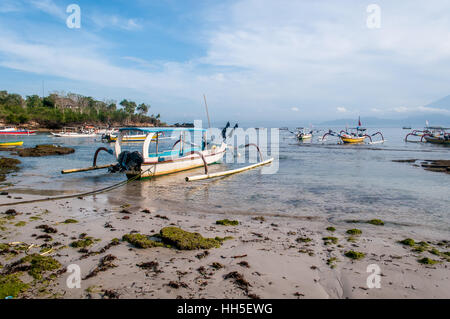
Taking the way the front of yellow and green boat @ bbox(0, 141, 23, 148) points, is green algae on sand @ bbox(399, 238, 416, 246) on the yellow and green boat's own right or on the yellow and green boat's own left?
on the yellow and green boat's own right

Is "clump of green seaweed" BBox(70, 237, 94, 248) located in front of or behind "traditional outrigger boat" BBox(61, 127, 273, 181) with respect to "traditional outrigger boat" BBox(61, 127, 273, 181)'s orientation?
behind

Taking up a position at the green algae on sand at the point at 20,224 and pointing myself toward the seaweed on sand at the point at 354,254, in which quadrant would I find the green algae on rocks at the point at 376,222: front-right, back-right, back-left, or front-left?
front-left

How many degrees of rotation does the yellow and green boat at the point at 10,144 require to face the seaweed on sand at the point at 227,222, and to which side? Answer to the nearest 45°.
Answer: approximately 90° to its right

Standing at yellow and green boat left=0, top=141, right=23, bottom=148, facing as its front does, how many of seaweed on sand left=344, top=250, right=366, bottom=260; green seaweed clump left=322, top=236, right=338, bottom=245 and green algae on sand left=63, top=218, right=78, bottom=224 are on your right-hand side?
3

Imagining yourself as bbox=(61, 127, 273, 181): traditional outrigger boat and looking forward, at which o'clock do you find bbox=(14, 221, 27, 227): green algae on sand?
The green algae on sand is roughly at 5 o'clock from the traditional outrigger boat.

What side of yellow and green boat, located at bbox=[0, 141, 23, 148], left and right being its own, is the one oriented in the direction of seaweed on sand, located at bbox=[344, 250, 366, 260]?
right

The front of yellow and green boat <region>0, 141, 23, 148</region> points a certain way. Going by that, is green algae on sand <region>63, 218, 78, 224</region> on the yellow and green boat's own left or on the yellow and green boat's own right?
on the yellow and green boat's own right

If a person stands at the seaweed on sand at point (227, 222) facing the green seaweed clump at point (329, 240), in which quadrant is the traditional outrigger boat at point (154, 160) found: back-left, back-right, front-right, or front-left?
back-left

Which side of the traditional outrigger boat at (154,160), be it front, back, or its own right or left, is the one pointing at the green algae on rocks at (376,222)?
right

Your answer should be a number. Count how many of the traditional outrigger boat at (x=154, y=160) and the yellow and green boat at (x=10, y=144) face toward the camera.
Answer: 0

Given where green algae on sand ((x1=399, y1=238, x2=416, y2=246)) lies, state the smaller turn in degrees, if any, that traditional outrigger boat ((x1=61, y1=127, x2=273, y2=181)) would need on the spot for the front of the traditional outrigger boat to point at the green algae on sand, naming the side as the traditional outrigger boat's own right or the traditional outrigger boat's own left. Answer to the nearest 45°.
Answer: approximately 90° to the traditional outrigger boat's own right

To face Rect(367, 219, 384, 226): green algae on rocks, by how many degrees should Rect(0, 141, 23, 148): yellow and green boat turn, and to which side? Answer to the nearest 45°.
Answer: approximately 90° to its right

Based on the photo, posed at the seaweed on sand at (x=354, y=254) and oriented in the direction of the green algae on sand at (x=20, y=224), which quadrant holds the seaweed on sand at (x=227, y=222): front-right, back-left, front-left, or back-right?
front-right

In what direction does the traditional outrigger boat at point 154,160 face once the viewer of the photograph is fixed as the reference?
facing away from the viewer and to the right of the viewer
